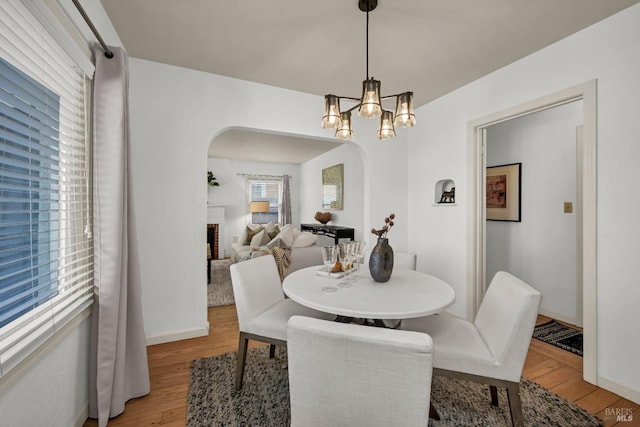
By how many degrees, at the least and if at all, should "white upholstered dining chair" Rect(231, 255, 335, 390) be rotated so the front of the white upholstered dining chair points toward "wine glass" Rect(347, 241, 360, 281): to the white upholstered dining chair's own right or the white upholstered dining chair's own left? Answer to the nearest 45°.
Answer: approximately 45° to the white upholstered dining chair's own left

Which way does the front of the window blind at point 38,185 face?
to the viewer's right

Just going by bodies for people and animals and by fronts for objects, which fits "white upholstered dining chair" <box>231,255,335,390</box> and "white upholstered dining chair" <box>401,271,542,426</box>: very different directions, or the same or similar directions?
very different directions

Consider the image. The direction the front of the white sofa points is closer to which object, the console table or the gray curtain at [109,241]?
the gray curtain

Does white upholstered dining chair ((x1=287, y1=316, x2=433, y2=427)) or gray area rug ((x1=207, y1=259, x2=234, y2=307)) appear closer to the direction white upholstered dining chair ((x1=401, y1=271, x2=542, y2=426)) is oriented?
the gray area rug

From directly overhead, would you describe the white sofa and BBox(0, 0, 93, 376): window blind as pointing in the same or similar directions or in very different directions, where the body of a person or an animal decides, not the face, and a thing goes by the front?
very different directions

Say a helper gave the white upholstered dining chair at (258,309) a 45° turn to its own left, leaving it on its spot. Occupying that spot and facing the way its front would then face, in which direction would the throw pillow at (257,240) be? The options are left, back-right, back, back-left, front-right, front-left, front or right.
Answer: left

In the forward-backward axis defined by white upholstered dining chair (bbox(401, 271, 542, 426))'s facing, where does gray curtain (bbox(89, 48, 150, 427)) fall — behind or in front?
in front

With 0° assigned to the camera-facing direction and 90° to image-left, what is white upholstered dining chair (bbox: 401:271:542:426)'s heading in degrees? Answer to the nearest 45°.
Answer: approximately 90°

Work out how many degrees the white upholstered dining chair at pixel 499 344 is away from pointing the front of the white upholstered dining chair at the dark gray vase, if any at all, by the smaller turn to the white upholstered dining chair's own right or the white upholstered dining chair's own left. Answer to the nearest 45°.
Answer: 0° — it already faces it

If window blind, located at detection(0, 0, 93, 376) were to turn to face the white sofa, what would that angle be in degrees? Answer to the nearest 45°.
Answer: approximately 45° to its left
